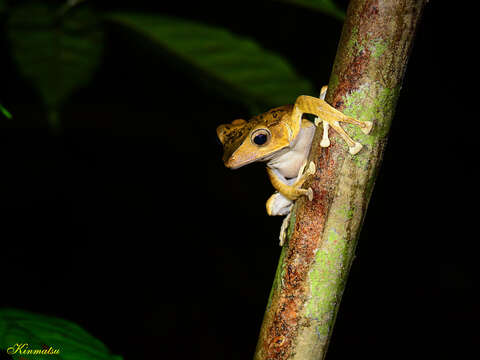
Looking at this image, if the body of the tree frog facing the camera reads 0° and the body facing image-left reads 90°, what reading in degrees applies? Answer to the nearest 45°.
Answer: approximately 45°

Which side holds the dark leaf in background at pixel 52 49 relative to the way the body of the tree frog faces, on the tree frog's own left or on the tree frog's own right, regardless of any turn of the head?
on the tree frog's own right
